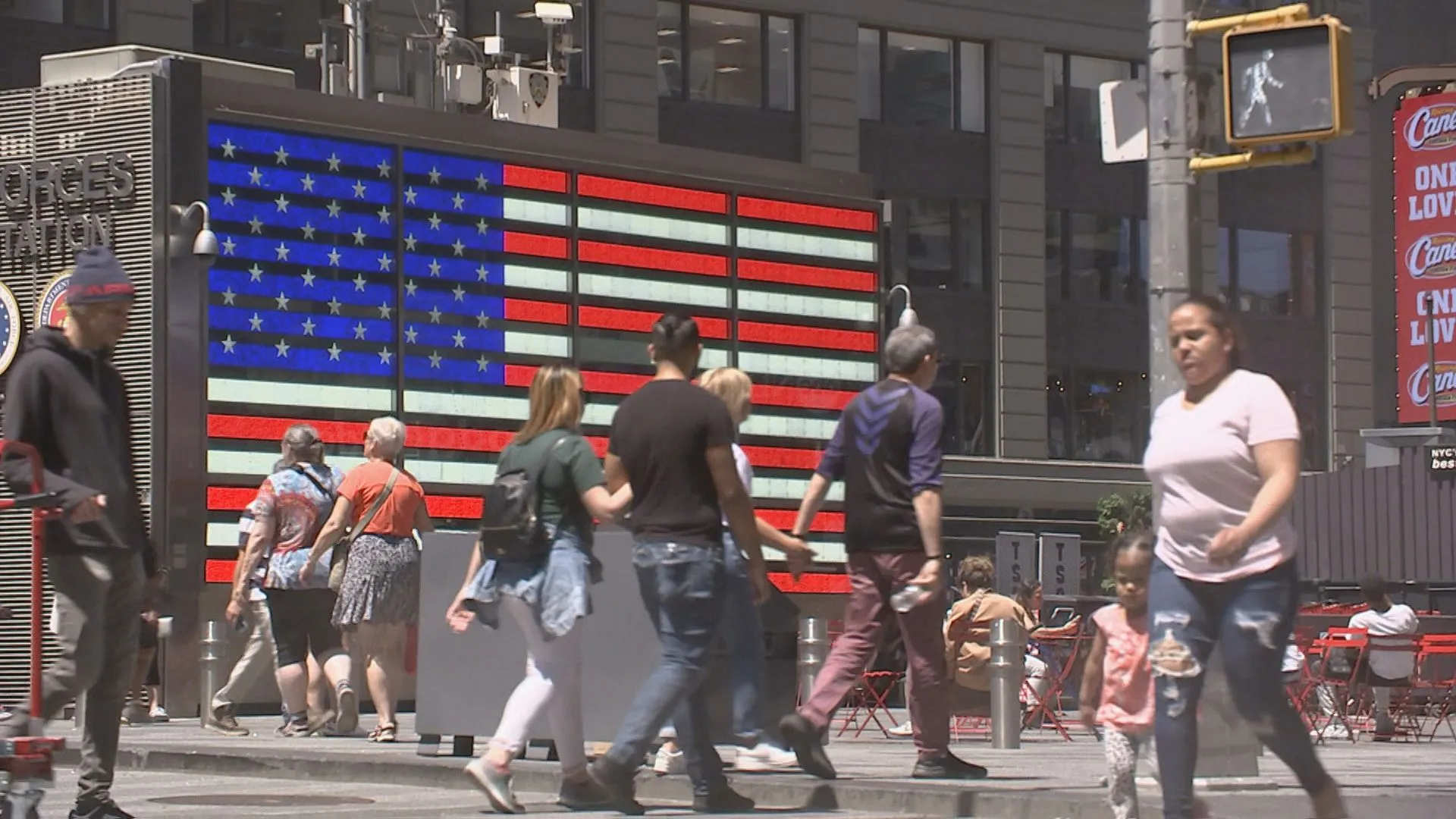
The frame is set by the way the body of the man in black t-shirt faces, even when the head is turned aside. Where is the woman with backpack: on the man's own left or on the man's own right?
on the man's own left

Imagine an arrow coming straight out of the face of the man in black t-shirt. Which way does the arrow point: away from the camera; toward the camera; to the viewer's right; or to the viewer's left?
away from the camera

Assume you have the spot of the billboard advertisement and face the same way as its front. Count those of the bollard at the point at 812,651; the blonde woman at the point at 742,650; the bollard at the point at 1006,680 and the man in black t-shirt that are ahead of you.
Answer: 4

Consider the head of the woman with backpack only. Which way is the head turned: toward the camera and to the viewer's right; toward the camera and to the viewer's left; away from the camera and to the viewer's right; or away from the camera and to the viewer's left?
away from the camera and to the viewer's right

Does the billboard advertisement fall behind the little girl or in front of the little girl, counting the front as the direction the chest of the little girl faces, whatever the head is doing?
behind

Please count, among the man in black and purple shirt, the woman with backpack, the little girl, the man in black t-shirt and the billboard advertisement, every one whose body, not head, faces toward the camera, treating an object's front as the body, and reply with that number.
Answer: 2

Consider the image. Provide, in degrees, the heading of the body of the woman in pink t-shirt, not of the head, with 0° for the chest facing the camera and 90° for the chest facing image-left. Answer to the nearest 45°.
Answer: approximately 45°

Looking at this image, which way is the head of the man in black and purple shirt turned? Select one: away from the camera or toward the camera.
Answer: away from the camera

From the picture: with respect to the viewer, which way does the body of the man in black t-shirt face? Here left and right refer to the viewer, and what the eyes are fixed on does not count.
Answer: facing away from the viewer and to the right of the viewer
